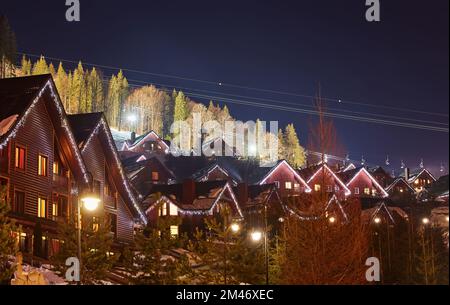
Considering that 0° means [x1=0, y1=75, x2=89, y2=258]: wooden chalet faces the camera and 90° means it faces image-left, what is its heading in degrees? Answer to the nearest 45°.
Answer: approximately 315°

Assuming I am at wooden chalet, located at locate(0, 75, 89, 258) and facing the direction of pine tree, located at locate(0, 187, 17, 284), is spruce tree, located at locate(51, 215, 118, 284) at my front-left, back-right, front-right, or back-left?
front-left

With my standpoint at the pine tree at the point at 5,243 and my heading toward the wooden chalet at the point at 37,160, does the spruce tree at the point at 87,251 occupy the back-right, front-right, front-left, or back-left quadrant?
front-right

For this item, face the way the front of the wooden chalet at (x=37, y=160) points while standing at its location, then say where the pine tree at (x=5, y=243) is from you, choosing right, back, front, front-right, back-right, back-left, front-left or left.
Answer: front-right

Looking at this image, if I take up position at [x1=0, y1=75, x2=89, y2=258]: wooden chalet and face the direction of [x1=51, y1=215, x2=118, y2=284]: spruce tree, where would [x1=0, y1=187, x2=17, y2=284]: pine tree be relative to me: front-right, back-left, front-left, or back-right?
front-right

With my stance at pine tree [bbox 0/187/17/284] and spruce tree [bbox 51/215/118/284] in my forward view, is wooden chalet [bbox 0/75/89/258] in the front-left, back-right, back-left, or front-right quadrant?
front-left

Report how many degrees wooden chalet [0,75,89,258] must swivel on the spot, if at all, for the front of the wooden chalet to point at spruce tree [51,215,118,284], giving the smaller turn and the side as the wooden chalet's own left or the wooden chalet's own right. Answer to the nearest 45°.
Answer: approximately 45° to the wooden chalet's own right
